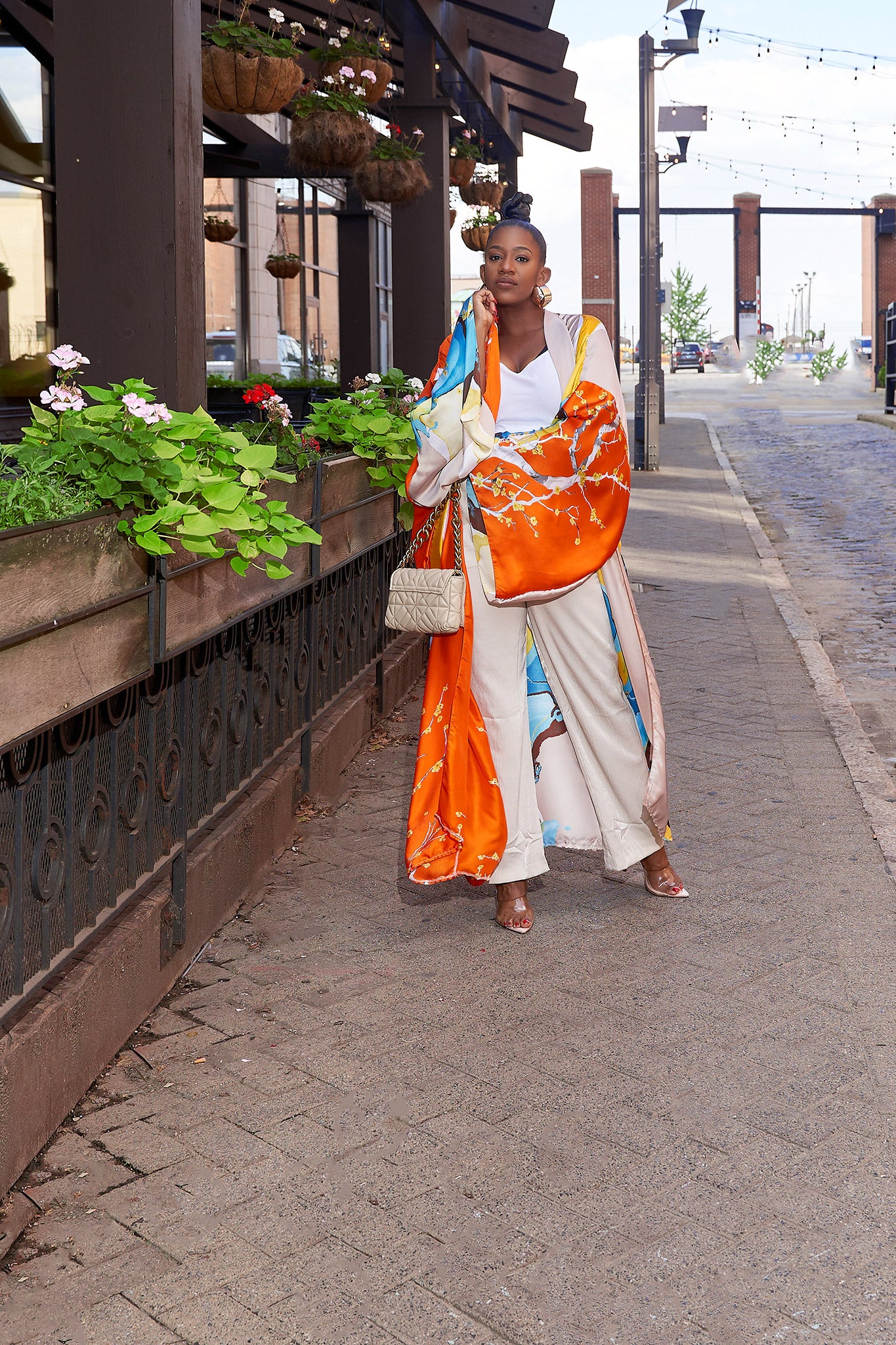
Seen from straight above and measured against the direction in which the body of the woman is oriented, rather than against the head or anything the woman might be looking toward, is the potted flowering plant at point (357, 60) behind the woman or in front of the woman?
behind

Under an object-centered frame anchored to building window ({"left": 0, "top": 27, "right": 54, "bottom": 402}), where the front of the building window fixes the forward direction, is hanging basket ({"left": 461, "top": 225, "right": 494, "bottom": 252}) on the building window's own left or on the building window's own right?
on the building window's own left

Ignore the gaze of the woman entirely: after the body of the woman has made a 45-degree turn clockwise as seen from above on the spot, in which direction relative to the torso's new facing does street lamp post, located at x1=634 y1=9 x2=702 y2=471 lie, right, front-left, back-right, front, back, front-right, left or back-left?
back-right

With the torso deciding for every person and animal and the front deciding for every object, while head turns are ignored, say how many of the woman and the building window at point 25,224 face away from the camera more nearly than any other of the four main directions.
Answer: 0

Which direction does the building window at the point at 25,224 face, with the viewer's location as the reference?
facing the viewer and to the right of the viewer

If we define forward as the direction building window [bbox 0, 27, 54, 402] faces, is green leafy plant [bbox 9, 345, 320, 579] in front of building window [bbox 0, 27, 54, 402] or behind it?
in front

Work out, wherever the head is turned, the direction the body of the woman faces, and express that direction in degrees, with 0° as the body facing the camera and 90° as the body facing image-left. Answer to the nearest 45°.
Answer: approximately 0°
